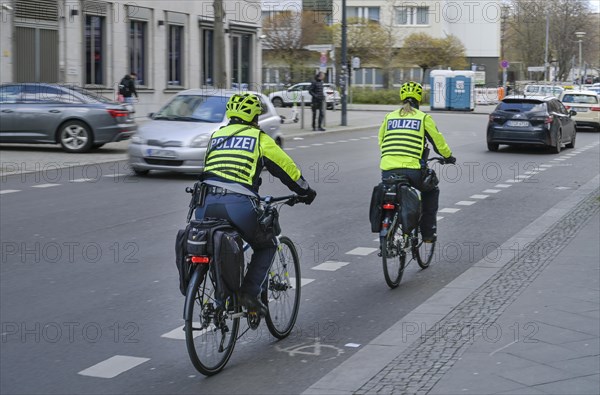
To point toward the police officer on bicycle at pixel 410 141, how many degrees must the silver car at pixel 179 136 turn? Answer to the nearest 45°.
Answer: approximately 45° to its left

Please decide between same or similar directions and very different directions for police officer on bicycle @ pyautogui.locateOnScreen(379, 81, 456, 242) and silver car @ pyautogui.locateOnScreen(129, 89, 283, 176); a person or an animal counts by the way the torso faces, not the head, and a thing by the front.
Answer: very different directions

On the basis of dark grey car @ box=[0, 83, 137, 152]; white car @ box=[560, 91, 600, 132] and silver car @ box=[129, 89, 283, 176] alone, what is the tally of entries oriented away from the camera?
1

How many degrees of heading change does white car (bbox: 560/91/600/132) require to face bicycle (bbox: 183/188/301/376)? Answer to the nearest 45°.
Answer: approximately 180°

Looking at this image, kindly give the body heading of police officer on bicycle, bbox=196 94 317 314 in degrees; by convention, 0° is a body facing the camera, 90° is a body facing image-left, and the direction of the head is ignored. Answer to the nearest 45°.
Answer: approximately 225°

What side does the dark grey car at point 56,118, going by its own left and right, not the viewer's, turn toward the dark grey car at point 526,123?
back

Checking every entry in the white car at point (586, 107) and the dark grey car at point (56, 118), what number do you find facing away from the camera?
1

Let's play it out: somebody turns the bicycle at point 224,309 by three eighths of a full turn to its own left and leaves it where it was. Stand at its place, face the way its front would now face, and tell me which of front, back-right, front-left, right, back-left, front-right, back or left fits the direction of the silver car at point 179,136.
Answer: right

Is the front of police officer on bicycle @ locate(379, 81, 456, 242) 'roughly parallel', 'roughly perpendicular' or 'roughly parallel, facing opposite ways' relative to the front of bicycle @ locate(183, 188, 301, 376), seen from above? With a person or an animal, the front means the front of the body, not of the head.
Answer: roughly parallel

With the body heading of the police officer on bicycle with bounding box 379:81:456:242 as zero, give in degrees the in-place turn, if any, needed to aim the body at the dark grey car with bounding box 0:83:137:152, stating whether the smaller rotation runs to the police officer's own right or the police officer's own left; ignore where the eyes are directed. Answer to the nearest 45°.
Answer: approximately 90° to the police officer's own left

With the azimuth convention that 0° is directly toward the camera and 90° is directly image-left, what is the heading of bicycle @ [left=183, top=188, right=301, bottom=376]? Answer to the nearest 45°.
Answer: approximately 225°

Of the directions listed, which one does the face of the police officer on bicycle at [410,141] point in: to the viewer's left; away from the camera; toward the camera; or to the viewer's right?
away from the camera

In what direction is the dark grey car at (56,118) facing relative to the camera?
to the viewer's left

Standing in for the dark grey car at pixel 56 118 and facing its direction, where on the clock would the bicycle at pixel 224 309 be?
The bicycle is roughly at 9 o'clock from the dark grey car.

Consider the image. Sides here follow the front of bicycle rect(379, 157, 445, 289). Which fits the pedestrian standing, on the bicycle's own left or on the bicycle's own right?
on the bicycle's own left

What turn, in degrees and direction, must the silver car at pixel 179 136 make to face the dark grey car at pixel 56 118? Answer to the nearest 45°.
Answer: approximately 90° to its right

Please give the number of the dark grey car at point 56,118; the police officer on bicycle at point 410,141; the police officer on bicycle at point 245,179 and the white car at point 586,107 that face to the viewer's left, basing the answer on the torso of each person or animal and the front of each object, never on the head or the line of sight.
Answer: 1

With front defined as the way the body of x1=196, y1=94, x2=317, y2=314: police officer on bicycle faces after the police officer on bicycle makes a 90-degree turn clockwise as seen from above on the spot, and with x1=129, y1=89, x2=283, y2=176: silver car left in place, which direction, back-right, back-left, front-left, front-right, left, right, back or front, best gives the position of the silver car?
back-left

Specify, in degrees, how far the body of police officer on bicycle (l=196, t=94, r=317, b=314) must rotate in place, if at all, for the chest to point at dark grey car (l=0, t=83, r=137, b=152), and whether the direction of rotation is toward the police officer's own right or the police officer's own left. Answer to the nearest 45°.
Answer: approximately 45° to the police officer's own left

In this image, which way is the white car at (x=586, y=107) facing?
away from the camera
